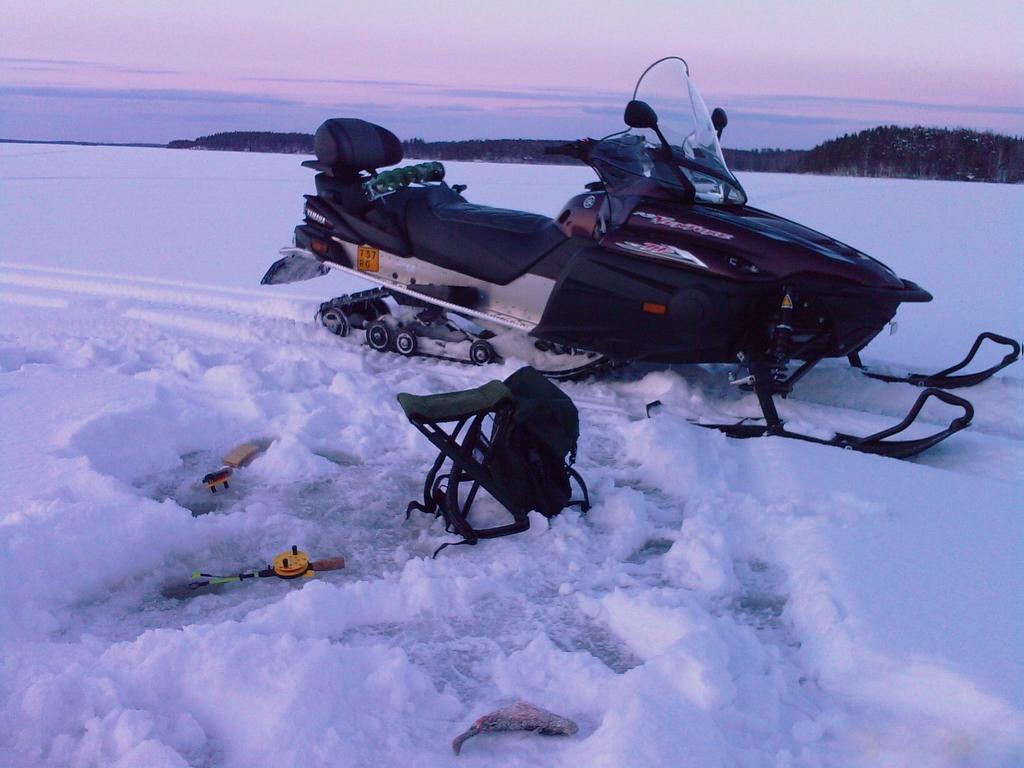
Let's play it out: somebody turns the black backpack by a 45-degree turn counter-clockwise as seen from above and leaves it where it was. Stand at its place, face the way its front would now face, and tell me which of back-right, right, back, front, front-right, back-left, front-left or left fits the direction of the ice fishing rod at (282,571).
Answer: back

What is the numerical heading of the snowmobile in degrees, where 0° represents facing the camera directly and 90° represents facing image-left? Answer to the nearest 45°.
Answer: approximately 315°

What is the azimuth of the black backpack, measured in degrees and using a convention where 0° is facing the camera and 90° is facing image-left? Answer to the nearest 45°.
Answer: approximately 270°

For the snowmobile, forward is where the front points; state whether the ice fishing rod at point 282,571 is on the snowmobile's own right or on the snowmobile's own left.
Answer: on the snowmobile's own right

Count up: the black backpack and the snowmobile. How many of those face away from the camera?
0
